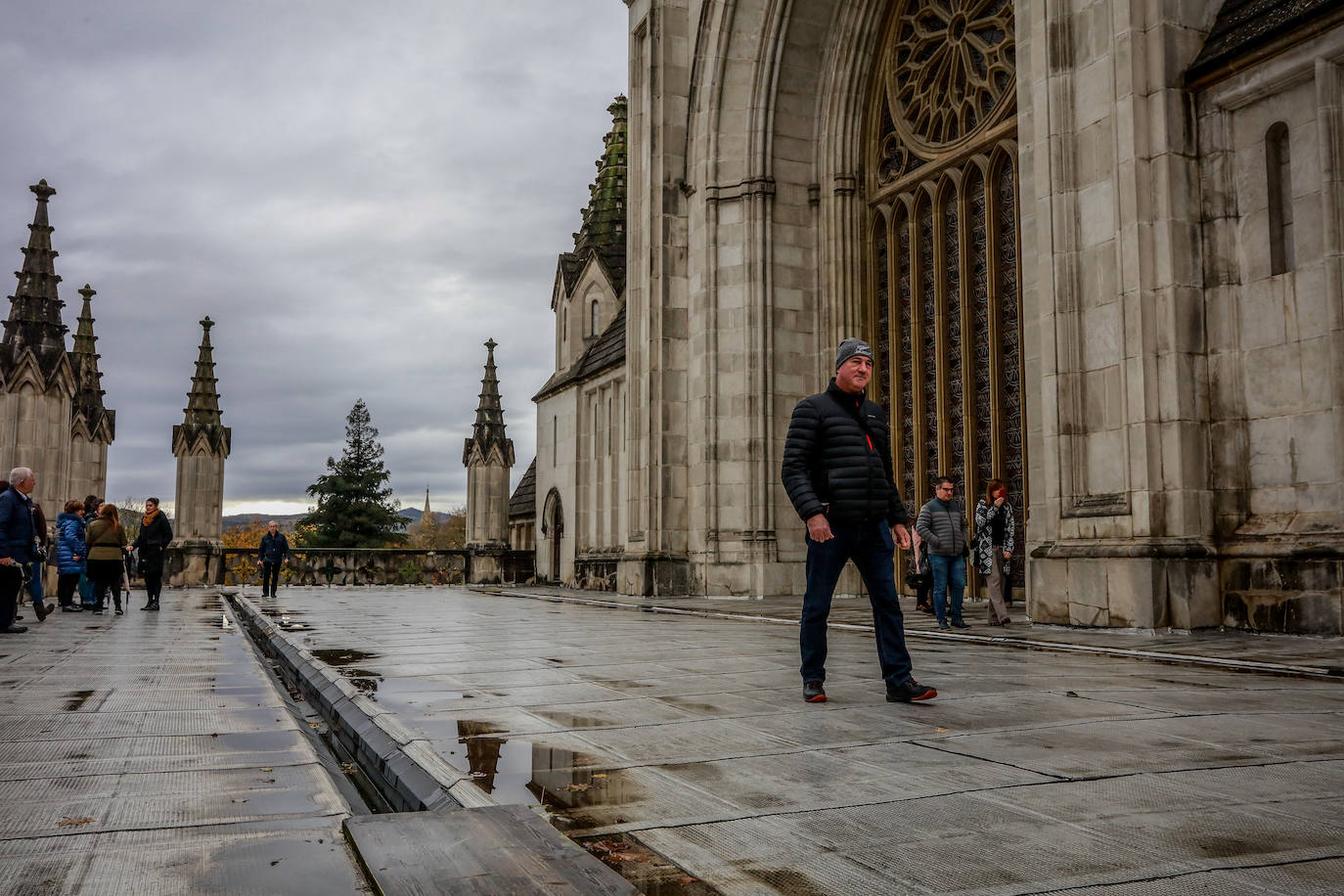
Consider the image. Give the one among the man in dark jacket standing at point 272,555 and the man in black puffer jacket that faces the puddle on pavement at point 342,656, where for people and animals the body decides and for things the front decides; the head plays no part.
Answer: the man in dark jacket standing

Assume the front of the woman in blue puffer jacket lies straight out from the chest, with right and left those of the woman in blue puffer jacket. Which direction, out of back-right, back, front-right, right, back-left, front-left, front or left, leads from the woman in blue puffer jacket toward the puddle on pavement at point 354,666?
right

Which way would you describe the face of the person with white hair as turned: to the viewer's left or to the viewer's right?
to the viewer's right

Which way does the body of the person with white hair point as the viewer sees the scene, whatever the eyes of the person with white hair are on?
to the viewer's right

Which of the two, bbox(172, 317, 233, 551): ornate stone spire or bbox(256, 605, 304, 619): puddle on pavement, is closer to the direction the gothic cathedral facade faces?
the puddle on pavement

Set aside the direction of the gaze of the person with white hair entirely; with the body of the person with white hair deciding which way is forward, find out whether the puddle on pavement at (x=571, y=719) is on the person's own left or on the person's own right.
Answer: on the person's own right

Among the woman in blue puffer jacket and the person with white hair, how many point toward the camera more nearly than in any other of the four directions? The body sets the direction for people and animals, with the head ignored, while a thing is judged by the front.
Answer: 0

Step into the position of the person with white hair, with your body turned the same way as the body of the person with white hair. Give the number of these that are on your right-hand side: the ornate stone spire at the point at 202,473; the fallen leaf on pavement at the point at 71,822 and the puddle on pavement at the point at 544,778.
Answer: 2

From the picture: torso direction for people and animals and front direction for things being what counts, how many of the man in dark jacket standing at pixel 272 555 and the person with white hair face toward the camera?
1
